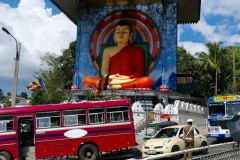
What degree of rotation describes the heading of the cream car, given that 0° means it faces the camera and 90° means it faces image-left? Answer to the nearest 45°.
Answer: approximately 45°

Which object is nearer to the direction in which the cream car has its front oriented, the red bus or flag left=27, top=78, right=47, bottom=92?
the red bus

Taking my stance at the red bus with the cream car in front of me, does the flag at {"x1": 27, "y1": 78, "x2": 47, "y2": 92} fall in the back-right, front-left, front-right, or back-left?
back-left

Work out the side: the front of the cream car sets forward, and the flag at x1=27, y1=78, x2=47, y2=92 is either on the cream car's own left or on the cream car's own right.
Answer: on the cream car's own right

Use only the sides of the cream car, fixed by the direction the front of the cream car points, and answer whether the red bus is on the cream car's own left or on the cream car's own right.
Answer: on the cream car's own right

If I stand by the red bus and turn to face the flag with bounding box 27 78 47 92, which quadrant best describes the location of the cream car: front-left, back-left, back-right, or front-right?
back-right
